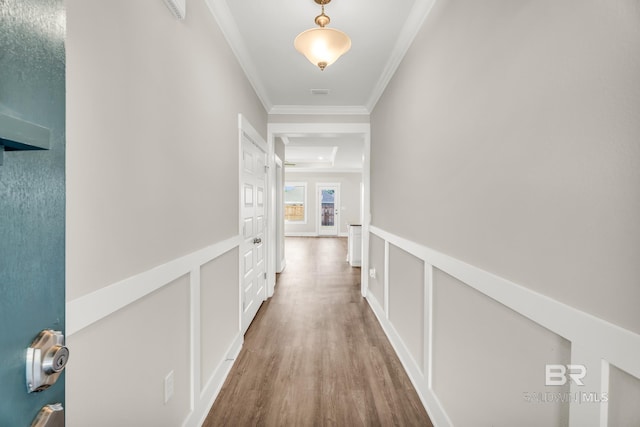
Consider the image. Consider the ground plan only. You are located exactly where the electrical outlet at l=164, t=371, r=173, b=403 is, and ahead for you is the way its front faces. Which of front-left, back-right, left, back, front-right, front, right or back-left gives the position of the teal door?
front-right

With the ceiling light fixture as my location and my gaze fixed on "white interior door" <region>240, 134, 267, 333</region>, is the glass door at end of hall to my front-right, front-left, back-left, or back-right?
front-right

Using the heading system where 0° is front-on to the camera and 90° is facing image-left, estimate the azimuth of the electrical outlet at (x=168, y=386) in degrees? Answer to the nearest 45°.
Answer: approximately 315°

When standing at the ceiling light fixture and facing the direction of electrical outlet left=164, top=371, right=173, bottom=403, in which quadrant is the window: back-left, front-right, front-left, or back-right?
back-right

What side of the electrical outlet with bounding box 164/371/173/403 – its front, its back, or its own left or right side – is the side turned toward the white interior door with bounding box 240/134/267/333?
left
